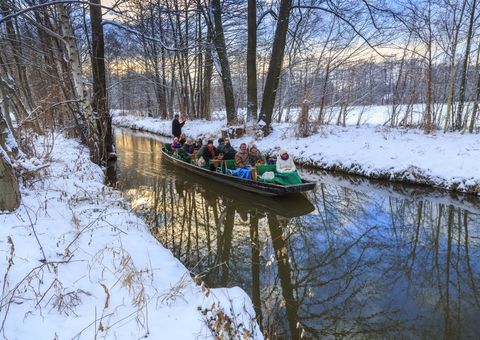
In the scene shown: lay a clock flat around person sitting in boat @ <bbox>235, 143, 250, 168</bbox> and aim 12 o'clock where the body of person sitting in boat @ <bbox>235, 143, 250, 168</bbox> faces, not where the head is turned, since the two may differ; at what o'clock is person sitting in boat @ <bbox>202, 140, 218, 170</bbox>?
person sitting in boat @ <bbox>202, 140, 218, 170</bbox> is roughly at 6 o'clock from person sitting in boat @ <bbox>235, 143, 250, 168</bbox>.

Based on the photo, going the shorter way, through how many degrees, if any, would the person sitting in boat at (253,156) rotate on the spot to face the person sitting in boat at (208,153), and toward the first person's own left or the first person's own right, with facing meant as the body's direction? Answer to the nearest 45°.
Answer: approximately 180°

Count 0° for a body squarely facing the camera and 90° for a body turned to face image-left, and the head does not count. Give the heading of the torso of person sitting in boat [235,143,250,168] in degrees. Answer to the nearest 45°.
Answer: approximately 315°

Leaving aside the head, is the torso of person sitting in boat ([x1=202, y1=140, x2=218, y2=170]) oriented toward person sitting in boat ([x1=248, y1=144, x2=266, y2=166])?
yes

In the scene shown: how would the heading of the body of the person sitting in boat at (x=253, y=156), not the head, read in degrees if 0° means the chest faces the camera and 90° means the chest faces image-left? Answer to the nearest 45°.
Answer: approximately 315°

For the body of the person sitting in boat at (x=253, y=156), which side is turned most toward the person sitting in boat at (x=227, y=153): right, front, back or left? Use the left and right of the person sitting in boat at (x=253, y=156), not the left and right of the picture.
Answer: back
